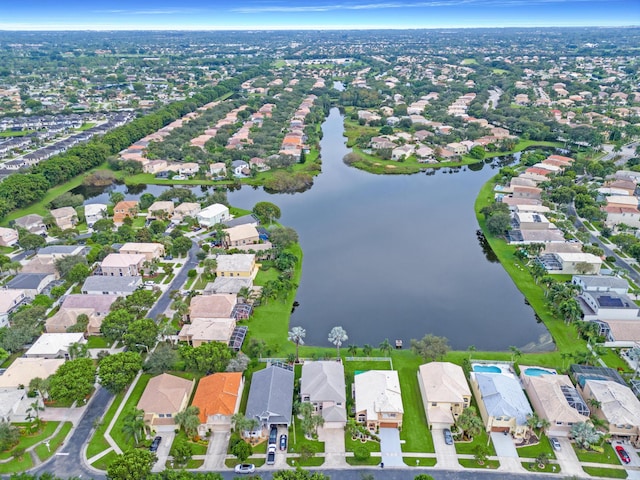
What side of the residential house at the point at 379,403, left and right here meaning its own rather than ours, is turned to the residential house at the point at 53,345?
right

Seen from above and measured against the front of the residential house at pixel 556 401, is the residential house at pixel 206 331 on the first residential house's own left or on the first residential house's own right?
on the first residential house's own right

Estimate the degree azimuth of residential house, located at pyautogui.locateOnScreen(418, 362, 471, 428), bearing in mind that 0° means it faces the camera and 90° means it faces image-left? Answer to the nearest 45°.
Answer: approximately 0°

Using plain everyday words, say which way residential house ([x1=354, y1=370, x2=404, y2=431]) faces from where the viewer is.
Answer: facing the viewer

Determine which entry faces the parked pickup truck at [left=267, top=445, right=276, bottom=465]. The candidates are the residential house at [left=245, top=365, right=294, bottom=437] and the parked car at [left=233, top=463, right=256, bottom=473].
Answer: the residential house

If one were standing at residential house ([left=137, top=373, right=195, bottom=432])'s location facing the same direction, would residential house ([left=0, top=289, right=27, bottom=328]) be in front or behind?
behind

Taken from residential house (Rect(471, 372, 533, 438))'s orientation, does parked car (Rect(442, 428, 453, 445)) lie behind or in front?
in front

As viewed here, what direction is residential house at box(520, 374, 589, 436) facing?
toward the camera

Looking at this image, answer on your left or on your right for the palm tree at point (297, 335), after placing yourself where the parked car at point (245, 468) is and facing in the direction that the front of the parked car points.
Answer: on your right

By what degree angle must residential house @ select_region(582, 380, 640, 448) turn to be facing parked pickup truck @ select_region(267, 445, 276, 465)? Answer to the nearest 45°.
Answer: approximately 45° to its right

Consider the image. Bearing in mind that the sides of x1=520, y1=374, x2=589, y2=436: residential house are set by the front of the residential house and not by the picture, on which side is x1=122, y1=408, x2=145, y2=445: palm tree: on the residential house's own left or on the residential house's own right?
on the residential house's own right

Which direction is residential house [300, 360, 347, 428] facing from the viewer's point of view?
toward the camera
